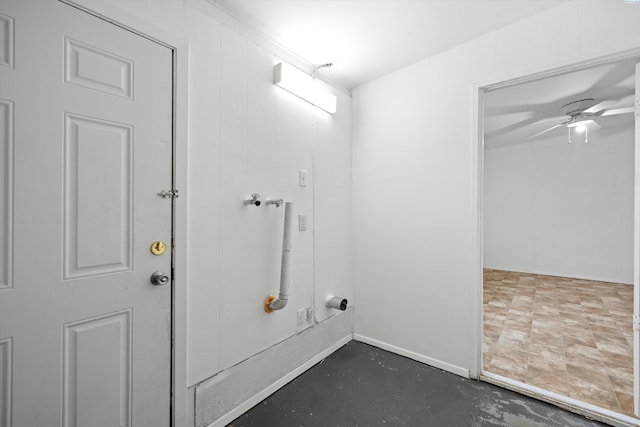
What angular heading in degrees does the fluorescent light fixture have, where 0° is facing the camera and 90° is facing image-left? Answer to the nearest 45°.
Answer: approximately 315°

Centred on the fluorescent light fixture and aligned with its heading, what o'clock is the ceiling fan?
The ceiling fan is roughly at 10 o'clock from the fluorescent light fixture.

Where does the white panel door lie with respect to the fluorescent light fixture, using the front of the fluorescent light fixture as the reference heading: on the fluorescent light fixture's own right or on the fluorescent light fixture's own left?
on the fluorescent light fixture's own right
